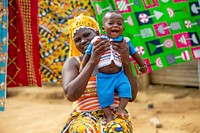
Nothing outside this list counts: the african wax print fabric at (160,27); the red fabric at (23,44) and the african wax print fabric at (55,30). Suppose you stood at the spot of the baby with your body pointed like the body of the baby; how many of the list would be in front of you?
0

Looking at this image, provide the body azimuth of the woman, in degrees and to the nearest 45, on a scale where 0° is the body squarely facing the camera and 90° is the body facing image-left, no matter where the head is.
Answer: approximately 315°

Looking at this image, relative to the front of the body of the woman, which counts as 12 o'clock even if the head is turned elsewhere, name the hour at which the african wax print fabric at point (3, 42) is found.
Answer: The african wax print fabric is roughly at 4 o'clock from the woman.

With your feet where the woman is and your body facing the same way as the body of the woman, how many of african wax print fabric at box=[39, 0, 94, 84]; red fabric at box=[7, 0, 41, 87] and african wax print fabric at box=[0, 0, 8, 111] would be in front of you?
0

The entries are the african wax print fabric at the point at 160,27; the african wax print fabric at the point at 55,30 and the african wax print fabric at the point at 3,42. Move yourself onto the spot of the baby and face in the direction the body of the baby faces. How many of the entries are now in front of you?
0

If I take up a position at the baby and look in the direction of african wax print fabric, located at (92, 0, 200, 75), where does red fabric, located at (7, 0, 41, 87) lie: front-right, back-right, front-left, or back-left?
front-left

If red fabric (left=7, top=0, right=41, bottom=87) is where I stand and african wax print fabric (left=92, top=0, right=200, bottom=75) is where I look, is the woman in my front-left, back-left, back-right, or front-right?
front-right

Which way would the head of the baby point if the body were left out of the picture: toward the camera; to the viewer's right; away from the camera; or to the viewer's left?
toward the camera

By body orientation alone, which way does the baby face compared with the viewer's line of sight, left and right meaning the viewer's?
facing the viewer
